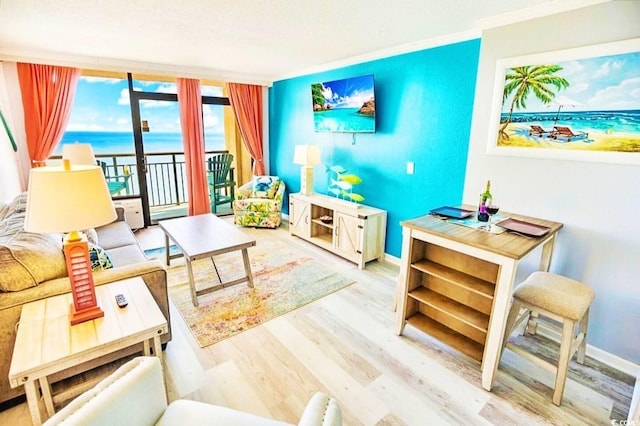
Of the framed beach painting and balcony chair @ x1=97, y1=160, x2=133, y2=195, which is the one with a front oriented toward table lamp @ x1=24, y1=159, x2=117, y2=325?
the framed beach painting

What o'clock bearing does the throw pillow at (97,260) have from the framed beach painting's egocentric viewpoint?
The throw pillow is roughly at 12 o'clock from the framed beach painting.

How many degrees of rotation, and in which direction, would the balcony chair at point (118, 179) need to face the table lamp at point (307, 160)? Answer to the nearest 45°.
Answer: approximately 45° to its right

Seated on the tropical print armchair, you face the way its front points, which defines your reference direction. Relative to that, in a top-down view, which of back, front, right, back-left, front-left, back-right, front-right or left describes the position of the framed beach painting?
left

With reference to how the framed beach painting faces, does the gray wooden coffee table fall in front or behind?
in front

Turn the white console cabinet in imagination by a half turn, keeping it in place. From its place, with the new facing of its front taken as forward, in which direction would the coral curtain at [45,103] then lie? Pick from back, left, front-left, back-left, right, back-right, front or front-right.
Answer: back-left

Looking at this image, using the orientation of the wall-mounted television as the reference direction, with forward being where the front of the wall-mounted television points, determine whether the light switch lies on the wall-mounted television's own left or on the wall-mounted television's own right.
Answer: on the wall-mounted television's own left

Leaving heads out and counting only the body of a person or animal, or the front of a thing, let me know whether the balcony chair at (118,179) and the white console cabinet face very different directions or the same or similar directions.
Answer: very different directions

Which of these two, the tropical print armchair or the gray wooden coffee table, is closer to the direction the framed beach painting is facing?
the gray wooden coffee table

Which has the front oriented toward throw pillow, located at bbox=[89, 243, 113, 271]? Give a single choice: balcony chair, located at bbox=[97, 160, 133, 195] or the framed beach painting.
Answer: the framed beach painting

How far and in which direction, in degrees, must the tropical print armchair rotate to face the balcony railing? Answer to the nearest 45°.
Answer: approximately 90° to its right

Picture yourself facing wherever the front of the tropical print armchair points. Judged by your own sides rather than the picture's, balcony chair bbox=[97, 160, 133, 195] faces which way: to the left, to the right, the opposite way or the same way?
to the left
